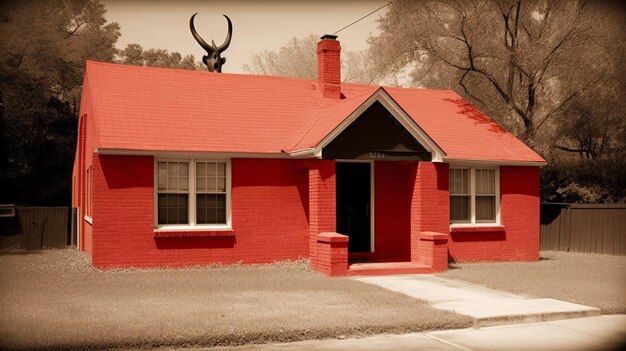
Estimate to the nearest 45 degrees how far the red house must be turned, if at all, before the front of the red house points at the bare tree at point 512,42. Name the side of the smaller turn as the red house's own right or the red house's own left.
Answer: approximately 135° to the red house's own left

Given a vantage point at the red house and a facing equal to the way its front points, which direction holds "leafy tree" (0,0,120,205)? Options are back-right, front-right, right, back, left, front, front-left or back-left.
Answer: back-right

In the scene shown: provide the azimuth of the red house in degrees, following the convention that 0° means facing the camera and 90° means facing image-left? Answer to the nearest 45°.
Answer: approximately 0°

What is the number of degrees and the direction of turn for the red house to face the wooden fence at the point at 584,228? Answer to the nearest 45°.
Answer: approximately 135° to its left

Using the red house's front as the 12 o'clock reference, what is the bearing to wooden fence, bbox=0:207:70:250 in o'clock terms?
The wooden fence is roughly at 4 o'clock from the red house.
